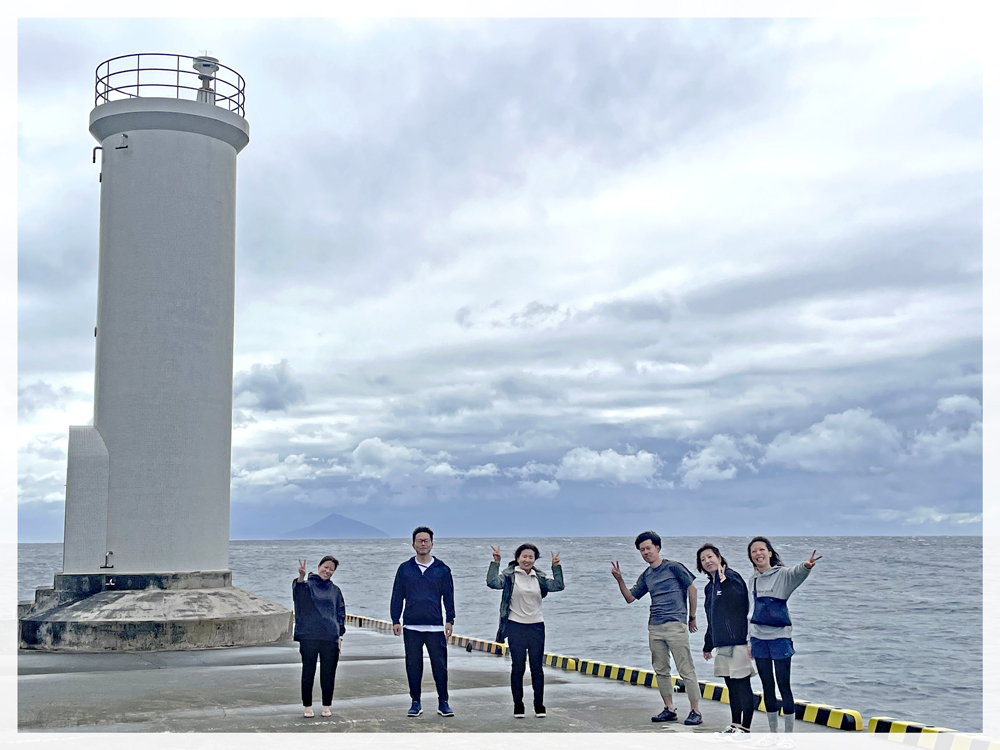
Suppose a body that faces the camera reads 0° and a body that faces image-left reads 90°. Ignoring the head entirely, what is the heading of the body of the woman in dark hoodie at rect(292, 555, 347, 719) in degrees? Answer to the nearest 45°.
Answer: approximately 0°

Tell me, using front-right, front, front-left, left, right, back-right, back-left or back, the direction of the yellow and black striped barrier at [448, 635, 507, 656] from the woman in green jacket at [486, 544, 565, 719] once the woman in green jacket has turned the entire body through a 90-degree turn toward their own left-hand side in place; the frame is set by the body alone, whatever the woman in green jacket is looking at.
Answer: left

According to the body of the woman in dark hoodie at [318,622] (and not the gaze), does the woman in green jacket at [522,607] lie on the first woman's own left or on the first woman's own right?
on the first woman's own left

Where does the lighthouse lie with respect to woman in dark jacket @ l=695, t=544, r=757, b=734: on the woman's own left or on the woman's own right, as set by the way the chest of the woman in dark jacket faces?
on the woman's own right

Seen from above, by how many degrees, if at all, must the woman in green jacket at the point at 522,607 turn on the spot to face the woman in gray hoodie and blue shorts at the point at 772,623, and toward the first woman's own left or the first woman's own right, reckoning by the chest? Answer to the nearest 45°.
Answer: approximately 45° to the first woman's own left

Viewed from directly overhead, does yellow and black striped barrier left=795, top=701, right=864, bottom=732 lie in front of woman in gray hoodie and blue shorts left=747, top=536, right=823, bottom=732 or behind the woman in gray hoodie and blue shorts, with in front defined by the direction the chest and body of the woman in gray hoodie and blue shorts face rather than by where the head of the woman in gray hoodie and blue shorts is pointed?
behind

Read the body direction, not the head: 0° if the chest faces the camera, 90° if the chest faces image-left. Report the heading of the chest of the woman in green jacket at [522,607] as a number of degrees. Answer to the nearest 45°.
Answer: approximately 0°
